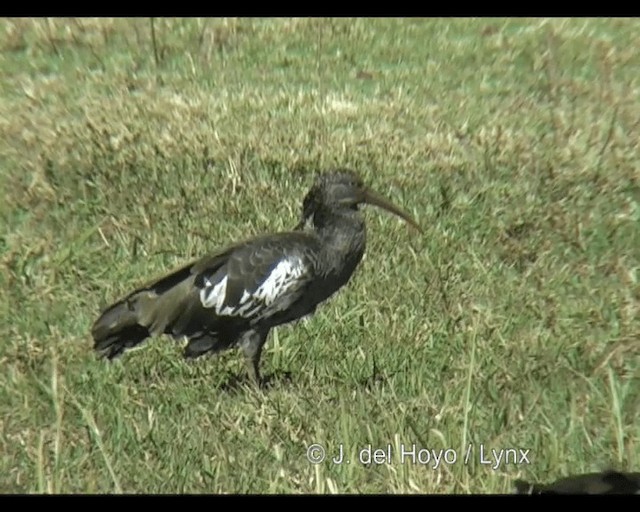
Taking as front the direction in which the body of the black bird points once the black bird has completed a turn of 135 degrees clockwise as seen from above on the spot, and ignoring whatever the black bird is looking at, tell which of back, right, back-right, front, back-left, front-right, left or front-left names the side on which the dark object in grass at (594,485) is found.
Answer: back-left

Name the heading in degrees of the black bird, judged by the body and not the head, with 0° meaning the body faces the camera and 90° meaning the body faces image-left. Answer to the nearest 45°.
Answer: approximately 270°
